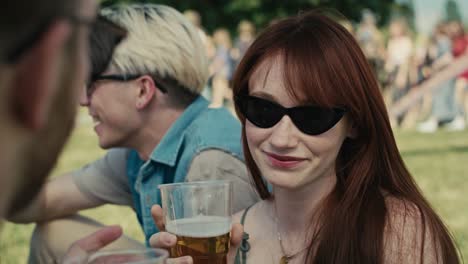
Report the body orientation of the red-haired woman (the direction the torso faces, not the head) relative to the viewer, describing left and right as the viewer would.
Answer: facing the viewer and to the left of the viewer

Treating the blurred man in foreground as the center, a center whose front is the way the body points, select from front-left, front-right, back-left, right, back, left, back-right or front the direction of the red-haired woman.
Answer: front

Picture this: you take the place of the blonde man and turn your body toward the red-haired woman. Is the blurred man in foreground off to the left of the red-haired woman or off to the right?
right

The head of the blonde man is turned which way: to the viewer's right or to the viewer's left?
to the viewer's left

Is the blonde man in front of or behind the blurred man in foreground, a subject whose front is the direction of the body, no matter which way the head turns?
in front

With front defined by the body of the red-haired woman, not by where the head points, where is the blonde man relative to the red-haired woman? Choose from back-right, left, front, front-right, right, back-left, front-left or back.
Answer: right

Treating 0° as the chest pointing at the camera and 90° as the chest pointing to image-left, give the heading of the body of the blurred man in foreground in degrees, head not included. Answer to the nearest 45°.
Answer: approximately 225°

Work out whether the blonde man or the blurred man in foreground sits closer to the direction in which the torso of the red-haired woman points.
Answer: the blurred man in foreground
